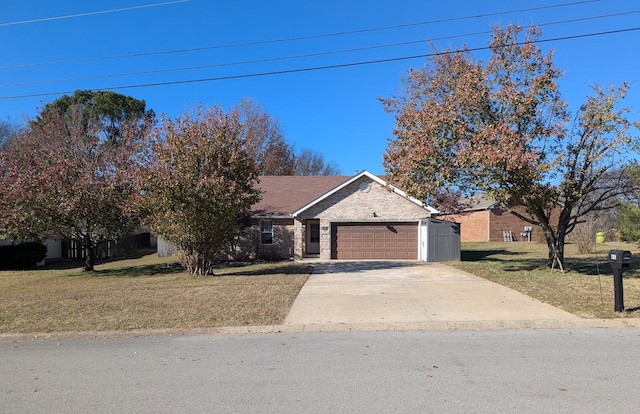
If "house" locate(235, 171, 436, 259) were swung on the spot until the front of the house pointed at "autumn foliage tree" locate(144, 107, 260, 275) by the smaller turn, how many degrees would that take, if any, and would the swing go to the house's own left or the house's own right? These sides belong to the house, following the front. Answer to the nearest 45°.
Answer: approximately 45° to the house's own right

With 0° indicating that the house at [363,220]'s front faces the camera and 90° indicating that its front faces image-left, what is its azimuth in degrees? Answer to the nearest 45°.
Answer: approximately 0°

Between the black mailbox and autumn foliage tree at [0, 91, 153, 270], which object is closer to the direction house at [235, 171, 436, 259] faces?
the black mailbox

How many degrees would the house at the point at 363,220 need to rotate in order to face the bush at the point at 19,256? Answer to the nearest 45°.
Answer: approximately 90° to its right

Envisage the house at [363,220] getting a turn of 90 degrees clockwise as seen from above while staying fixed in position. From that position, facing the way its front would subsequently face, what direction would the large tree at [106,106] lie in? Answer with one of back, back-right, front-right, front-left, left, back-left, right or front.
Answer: front-right

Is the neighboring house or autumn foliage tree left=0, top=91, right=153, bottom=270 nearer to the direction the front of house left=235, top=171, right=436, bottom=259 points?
the autumn foliage tree

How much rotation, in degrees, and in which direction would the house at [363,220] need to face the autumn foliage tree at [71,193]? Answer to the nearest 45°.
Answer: approximately 45° to its right
